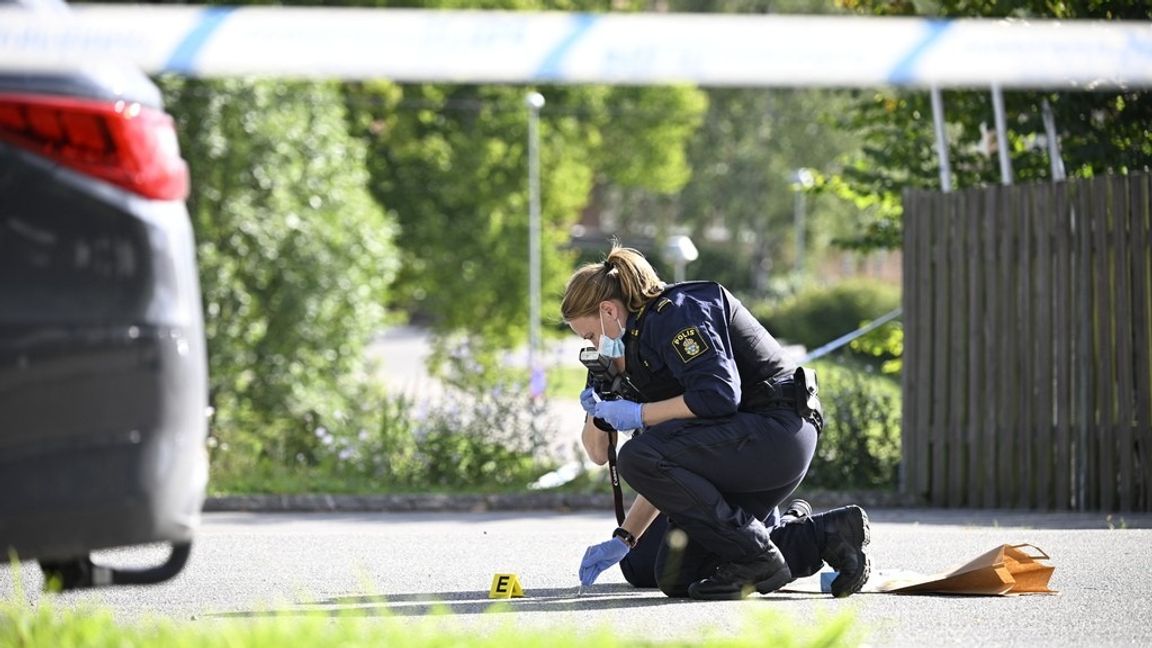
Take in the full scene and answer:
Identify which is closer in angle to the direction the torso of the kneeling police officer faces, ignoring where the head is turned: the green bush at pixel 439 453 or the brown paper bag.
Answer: the green bush

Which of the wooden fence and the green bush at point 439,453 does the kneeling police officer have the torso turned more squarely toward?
the green bush

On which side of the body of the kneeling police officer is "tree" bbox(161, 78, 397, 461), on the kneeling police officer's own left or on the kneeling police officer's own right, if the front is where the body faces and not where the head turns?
on the kneeling police officer's own right

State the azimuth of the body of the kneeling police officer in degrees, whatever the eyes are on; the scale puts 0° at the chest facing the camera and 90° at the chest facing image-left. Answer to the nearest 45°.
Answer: approximately 90°

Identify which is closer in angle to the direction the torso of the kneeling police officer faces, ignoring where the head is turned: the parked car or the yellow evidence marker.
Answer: the yellow evidence marker

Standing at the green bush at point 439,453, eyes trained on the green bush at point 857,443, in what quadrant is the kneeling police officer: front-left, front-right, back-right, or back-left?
front-right

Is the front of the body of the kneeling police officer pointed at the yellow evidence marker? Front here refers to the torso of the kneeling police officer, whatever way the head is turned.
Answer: yes

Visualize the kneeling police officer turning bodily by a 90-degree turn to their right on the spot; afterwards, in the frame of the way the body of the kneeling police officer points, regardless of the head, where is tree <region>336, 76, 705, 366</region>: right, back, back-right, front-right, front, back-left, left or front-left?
front

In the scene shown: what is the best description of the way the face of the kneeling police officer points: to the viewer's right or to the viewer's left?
to the viewer's left

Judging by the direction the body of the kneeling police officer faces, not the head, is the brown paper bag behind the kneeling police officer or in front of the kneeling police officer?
behind

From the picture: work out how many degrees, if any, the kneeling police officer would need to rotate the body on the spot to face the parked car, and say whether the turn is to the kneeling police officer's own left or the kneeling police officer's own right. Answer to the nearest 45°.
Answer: approximately 45° to the kneeling police officer's own left

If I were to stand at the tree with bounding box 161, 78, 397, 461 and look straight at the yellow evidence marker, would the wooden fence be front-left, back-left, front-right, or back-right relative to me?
front-left

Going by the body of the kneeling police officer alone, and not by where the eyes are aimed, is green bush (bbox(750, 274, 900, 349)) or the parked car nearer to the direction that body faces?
the parked car

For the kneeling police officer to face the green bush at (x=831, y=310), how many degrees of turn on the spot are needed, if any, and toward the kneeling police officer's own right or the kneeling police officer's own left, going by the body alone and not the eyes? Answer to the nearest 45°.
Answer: approximately 90° to the kneeling police officer's own right
